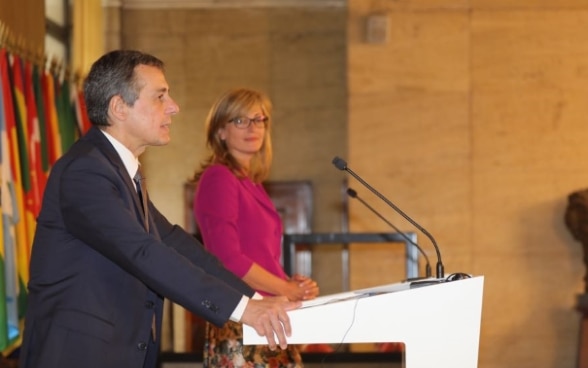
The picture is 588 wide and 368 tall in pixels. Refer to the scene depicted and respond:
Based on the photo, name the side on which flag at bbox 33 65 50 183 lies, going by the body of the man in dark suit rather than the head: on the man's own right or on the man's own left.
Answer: on the man's own left

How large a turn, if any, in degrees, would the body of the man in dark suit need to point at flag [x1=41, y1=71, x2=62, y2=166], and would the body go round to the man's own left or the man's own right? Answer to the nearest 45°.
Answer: approximately 90° to the man's own left

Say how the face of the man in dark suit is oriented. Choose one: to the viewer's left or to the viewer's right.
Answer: to the viewer's right

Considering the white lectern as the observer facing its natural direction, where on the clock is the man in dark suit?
The man in dark suit is roughly at 6 o'clock from the white lectern.

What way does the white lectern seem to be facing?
to the viewer's right

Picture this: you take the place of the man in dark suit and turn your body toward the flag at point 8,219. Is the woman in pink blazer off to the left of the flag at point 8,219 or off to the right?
right

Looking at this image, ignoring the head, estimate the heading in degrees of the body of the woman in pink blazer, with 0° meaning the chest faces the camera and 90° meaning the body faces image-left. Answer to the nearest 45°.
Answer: approximately 315°

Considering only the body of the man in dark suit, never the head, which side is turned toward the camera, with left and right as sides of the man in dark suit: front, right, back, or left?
right
